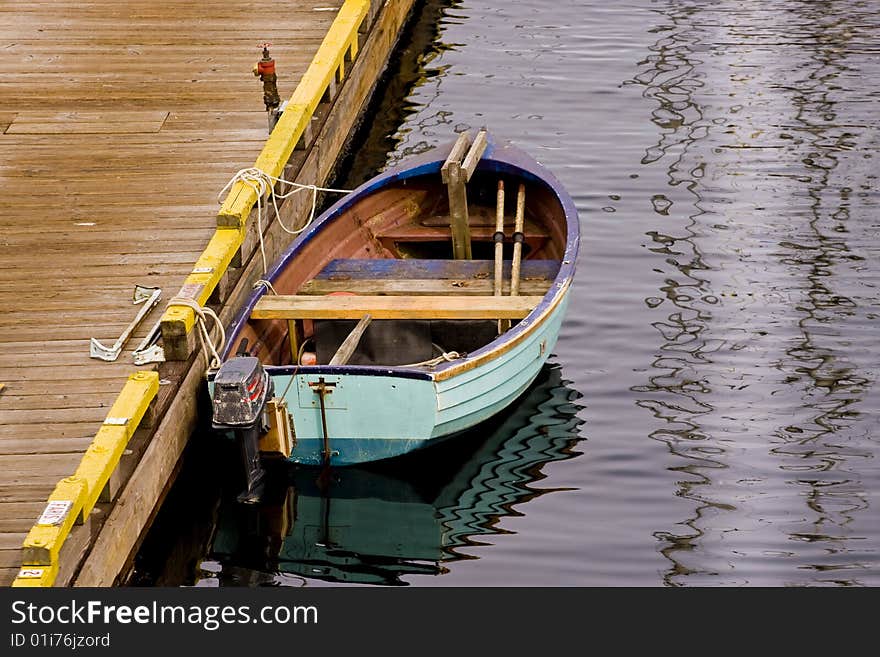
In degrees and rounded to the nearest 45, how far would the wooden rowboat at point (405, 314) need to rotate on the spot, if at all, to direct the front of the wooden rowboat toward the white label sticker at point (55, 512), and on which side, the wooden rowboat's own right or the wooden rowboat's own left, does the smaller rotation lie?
approximately 180°

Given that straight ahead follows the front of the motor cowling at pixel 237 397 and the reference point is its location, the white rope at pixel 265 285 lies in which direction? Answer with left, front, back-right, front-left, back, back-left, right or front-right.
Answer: front-left

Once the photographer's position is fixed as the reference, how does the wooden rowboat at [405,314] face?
facing away from the viewer and to the right of the viewer

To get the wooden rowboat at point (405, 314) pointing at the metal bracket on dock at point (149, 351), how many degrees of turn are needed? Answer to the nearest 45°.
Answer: approximately 180°

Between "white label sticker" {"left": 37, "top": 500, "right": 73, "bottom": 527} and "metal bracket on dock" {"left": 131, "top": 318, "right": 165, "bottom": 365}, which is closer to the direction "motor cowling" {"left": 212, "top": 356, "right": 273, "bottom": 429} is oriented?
the metal bracket on dock

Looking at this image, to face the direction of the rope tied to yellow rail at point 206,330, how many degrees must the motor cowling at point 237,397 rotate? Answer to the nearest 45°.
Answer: approximately 45° to its left

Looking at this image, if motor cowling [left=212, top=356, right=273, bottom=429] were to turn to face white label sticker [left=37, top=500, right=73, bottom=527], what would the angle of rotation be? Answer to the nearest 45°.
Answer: approximately 180°

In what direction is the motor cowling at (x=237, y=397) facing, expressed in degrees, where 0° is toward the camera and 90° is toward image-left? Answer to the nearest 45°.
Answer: approximately 225°

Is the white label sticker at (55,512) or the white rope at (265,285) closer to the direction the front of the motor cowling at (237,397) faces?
the white rope

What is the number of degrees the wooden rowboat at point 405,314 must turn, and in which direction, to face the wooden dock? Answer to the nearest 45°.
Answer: approximately 90° to its left
